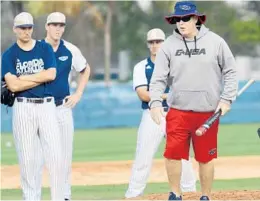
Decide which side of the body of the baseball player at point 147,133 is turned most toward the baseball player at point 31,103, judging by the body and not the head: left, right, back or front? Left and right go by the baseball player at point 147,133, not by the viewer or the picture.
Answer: right

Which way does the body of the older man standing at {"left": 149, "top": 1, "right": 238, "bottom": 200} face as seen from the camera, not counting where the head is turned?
toward the camera

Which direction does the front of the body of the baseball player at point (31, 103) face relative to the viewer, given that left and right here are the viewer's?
facing the viewer

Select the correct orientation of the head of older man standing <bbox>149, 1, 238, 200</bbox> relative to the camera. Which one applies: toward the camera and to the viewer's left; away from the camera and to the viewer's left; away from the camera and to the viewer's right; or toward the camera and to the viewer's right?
toward the camera and to the viewer's left

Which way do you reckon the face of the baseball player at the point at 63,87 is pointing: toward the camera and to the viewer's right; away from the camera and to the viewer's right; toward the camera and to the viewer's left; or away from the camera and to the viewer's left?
toward the camera and to the viewer's right

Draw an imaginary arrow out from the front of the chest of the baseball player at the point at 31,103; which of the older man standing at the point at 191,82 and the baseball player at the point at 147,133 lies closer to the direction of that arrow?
the older man standing
